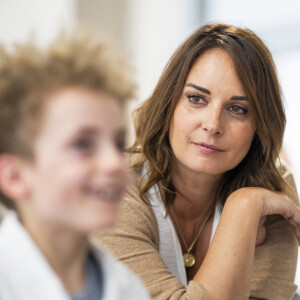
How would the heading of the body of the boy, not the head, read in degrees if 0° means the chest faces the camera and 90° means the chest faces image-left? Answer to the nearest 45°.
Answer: approximately 315°

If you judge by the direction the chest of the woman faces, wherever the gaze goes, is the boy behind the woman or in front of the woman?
in front

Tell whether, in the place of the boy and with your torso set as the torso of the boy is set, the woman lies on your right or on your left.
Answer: on your left

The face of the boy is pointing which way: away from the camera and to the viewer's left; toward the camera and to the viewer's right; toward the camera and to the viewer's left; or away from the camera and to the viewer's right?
toward the camera and to the viewer's right

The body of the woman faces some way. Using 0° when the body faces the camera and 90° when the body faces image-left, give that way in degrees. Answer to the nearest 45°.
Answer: approximately 0°
